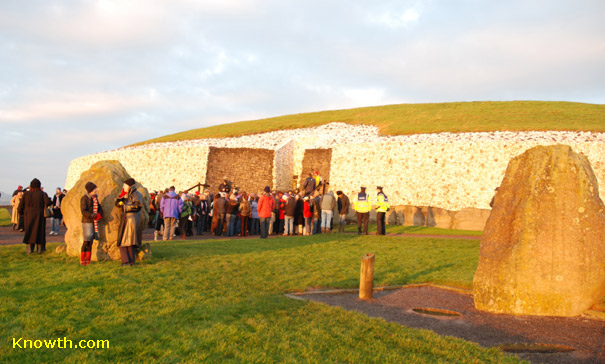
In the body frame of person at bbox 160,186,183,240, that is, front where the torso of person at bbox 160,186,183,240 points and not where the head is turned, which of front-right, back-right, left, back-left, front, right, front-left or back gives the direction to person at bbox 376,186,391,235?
right

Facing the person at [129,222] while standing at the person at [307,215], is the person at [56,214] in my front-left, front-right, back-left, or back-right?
front-right

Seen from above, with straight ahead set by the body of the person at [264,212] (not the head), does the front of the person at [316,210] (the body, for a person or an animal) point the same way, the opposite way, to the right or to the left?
the same way

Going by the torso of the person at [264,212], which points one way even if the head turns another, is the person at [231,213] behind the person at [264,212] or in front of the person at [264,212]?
in front

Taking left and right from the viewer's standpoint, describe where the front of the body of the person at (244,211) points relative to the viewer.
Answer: facing away from the viewer

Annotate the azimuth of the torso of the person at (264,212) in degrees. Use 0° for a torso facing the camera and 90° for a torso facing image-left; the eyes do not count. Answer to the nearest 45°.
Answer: approximately 180°

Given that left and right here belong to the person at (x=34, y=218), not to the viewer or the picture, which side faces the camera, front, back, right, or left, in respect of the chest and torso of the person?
back

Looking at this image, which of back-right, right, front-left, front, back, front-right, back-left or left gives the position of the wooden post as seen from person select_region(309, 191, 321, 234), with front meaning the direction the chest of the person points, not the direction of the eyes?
back

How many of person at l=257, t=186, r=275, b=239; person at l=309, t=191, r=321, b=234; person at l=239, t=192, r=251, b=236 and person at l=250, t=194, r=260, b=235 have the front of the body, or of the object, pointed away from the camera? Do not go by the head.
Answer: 4

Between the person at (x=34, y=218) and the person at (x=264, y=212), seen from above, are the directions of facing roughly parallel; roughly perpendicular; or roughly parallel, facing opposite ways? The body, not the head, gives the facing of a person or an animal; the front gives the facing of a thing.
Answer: roughly parallel

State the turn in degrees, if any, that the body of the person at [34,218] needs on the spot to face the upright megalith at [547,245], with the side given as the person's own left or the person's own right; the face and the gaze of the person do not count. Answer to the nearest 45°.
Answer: approximately 135° to the person's own right

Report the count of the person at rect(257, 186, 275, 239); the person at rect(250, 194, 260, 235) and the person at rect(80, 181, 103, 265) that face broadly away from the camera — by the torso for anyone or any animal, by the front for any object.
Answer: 2

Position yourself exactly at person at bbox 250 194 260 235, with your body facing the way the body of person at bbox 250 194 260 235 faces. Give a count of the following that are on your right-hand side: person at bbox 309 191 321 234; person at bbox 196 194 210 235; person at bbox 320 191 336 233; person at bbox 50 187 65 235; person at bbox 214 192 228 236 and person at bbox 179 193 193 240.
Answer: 2

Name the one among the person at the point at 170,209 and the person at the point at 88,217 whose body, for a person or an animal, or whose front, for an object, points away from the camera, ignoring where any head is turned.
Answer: the person at the point at 170,209

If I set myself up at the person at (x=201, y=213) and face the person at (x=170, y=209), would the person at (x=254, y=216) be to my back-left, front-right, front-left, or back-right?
back-left

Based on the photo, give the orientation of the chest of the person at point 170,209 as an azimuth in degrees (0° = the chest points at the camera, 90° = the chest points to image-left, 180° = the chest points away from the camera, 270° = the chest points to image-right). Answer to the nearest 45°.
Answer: approximately 180°

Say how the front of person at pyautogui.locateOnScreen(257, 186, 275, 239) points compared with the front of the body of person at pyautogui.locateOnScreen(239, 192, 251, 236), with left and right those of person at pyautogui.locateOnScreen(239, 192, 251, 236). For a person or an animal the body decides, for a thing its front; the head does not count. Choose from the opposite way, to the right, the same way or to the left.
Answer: the same way

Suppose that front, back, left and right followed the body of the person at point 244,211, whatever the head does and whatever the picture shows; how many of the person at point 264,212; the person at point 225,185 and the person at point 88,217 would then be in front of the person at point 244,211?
1
